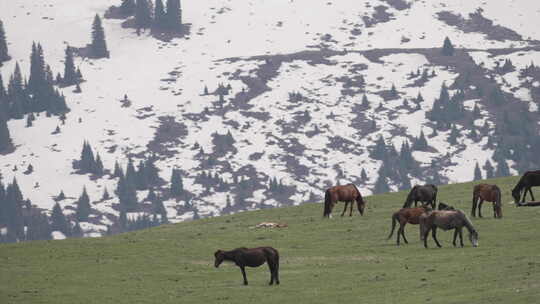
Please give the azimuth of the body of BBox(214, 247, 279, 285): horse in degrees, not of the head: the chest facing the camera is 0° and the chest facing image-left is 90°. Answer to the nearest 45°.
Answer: approximately 90°
